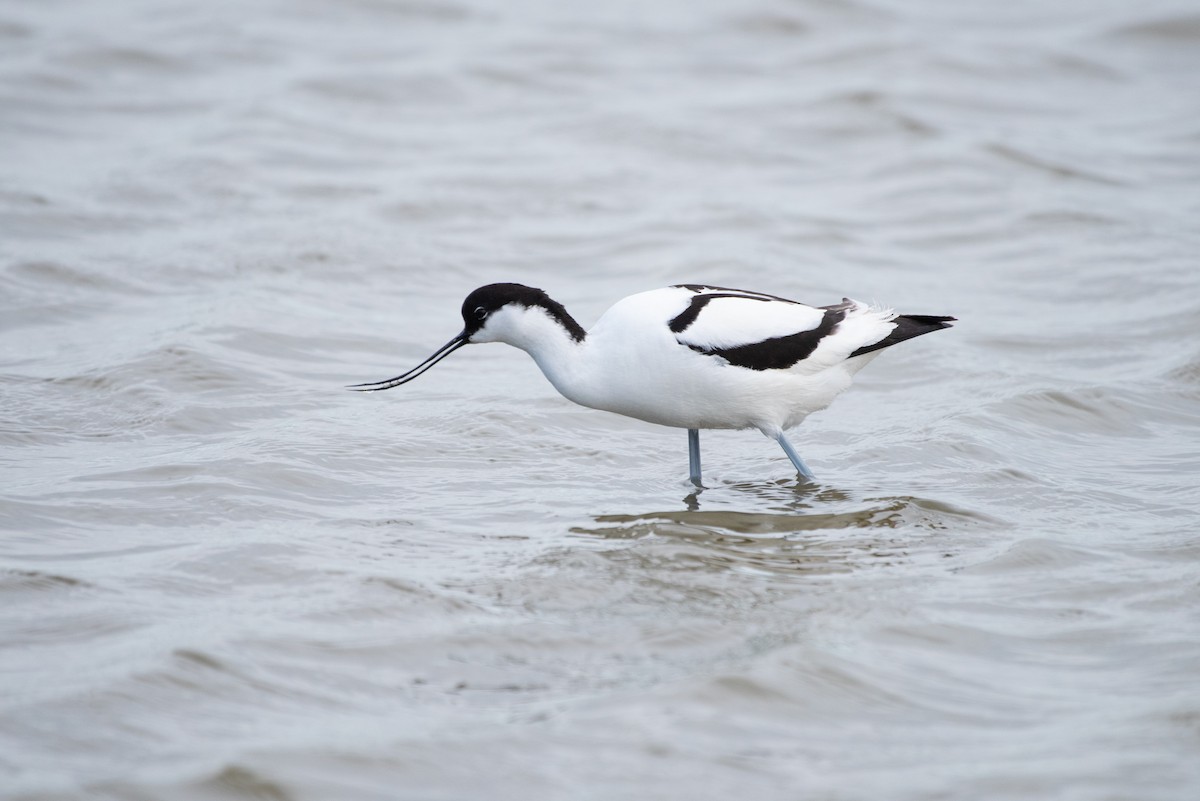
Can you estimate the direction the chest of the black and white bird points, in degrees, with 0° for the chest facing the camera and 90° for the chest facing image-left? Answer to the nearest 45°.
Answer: approximately 90°
